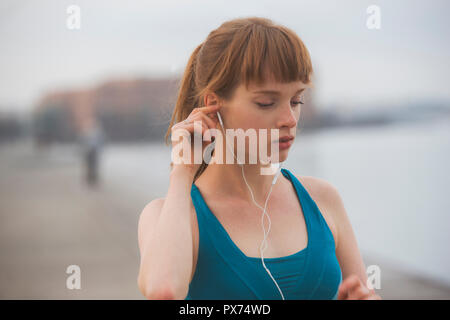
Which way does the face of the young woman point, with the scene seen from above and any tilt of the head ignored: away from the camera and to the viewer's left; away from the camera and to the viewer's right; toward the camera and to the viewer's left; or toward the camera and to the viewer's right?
toward the camera and to the viewer's right

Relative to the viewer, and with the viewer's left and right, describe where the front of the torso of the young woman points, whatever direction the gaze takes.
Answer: facing the viewer and to the right of the viewer

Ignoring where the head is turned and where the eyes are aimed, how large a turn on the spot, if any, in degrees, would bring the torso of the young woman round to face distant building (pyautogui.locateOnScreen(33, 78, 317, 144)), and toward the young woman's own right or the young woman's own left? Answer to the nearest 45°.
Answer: approximately 135° to the young woman's own left
